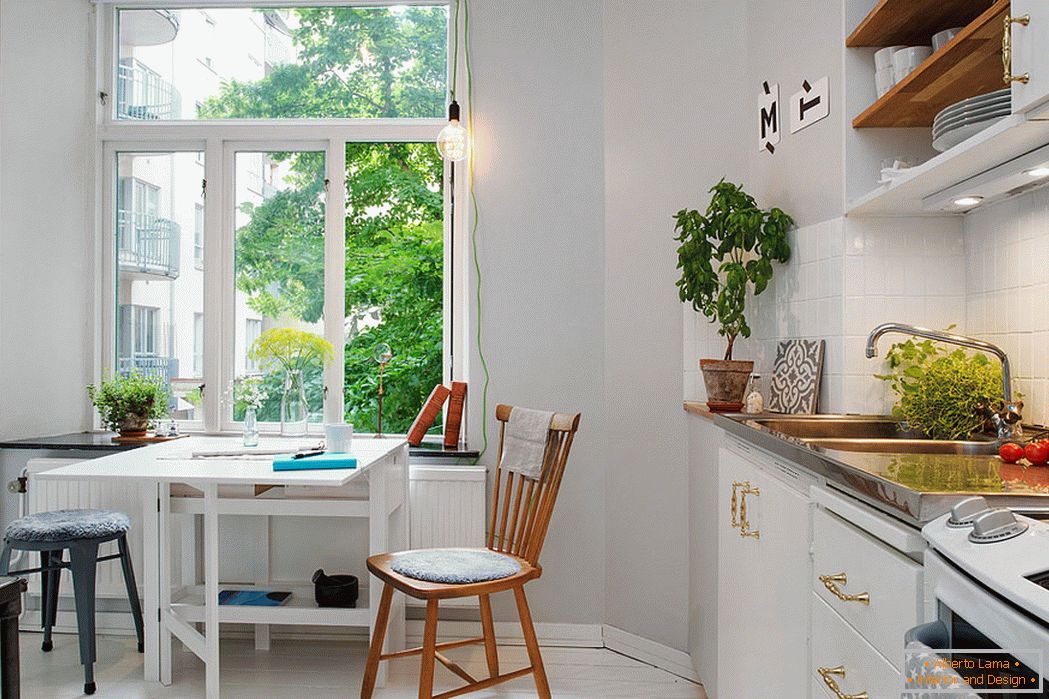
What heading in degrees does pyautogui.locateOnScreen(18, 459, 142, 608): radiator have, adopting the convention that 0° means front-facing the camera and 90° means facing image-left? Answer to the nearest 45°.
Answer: approximately 0°

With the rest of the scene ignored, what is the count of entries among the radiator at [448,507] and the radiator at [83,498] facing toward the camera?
2

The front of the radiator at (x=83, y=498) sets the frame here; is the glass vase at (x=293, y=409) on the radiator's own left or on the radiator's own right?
on the radiator's own left

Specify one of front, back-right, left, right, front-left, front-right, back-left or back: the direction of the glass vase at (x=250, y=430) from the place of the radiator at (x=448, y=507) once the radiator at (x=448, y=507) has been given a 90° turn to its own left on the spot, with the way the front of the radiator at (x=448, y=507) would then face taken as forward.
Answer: back

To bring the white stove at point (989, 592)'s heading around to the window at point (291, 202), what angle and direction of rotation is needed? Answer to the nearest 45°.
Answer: approximately 90° to its right

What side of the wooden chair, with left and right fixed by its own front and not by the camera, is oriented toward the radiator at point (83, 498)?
right

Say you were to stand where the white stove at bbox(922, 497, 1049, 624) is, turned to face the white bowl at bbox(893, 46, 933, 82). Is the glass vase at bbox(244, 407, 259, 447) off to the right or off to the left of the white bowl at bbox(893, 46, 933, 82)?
left

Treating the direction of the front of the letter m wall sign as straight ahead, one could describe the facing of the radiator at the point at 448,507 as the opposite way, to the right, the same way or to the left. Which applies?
to the left

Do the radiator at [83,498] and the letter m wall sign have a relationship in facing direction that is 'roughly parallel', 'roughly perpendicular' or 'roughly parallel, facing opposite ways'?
roughly perpendicular

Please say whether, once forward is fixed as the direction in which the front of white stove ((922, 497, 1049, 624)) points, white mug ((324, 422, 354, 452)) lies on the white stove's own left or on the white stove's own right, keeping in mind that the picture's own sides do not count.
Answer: on the white stove's own right

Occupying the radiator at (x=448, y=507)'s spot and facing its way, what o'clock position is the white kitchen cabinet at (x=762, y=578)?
The white kitchen cabinet is roughly at 11 o'clock from the radiator.

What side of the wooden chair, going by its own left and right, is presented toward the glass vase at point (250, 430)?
right

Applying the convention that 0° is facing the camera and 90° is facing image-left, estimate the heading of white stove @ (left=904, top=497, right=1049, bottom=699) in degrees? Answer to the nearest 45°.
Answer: approximately 45°
